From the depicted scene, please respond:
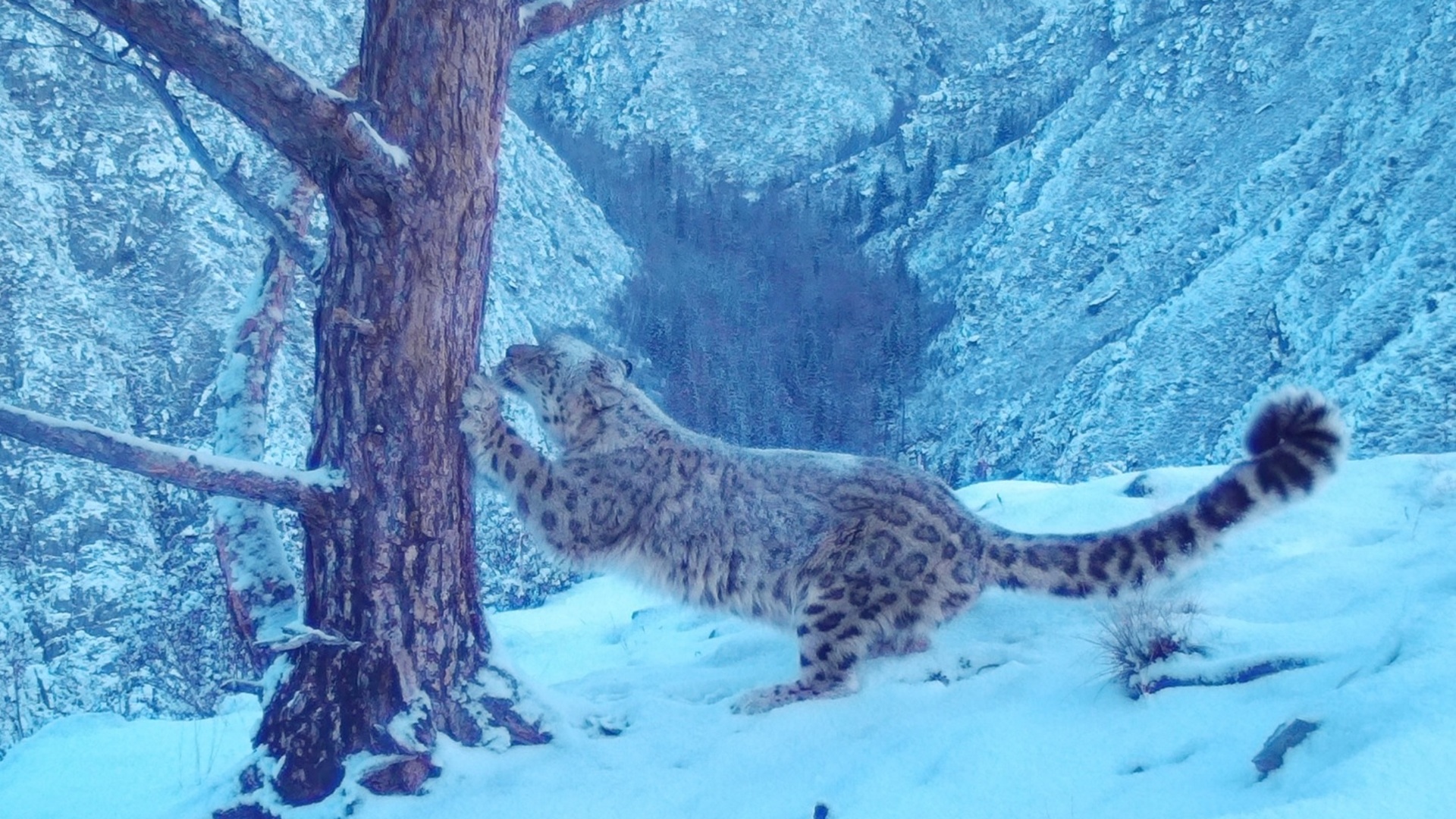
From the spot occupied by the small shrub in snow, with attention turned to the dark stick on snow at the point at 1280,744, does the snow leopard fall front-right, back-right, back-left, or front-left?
back-right

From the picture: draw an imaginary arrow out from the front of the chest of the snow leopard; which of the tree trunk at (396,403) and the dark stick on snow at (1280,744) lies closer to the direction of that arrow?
the tree trunk

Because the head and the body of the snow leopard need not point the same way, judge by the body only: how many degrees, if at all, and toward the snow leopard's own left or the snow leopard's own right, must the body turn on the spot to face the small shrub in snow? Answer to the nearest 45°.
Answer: approximately 135° to the snow leopard's own left

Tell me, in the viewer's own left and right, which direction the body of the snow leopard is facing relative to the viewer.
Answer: facing to the left of the viewer

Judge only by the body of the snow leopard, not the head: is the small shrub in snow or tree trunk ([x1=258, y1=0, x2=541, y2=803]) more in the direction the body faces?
the tree trunk
